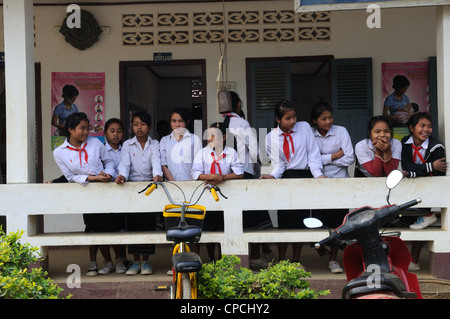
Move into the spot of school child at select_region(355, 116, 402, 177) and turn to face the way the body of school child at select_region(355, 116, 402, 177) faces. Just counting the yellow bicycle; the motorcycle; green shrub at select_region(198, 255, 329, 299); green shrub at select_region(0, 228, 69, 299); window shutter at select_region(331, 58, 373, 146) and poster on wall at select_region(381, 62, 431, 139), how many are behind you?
2

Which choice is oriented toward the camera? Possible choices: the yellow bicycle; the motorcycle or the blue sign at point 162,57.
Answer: the blue sign

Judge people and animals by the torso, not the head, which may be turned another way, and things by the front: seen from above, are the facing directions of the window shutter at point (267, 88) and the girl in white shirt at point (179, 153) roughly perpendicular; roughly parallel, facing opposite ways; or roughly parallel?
roughly parallel

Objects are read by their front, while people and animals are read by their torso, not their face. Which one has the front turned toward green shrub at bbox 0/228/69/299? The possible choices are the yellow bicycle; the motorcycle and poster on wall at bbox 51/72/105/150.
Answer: the poster on wall

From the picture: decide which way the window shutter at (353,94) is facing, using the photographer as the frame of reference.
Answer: facing the viewer

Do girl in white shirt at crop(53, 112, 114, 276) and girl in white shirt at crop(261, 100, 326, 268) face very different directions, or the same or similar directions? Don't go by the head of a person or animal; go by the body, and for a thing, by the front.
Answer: same or similar directions

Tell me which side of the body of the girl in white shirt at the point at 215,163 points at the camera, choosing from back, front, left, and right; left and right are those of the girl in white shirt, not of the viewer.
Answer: front

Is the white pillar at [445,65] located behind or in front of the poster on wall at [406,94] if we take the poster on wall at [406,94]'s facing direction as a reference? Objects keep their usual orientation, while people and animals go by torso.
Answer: in front

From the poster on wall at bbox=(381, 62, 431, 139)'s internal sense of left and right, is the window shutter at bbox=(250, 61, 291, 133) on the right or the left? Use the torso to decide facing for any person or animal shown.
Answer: on its right

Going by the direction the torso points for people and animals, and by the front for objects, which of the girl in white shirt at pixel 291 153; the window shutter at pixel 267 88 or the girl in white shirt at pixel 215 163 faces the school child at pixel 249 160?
the window shutter

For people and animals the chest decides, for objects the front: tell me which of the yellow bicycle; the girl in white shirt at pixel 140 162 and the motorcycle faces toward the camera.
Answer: the girl in white shirt

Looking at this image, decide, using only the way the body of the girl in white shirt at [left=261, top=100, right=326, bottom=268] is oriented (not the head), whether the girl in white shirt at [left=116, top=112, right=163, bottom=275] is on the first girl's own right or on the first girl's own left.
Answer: on the first girl's own right

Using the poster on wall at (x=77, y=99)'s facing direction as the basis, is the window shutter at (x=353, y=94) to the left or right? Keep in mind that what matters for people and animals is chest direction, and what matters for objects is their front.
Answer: on its left

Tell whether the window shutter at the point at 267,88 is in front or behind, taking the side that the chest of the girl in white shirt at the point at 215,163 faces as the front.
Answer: behind

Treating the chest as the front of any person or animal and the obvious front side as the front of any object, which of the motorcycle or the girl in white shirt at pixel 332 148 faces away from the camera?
the motorcycle

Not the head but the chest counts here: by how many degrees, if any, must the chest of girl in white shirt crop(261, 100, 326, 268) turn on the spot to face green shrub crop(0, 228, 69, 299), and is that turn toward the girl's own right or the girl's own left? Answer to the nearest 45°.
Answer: approximately 45° to the girl's own right

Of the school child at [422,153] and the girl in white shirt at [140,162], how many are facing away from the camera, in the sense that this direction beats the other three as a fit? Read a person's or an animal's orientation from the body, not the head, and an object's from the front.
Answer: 0

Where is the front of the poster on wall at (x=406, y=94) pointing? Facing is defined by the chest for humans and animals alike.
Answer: toward the camera

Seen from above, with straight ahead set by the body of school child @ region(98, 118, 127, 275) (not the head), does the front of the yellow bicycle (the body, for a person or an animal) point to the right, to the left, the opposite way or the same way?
the opposite way

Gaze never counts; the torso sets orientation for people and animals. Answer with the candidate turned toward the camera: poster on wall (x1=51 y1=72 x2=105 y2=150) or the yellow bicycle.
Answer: the poster on wall

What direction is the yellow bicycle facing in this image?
away from the camera

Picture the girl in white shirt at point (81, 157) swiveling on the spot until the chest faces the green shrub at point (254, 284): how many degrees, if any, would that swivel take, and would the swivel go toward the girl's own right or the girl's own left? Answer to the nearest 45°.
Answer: approximately 45° to the girl's own left
